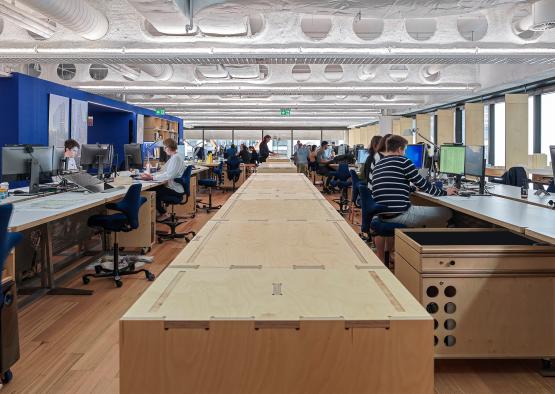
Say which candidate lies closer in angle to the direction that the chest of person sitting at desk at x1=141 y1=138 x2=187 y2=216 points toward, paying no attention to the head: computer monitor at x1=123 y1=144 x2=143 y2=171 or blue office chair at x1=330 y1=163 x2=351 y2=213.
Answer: the computer monitor

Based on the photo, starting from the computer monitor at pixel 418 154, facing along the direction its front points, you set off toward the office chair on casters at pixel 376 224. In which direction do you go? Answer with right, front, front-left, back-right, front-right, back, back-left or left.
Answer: front-left

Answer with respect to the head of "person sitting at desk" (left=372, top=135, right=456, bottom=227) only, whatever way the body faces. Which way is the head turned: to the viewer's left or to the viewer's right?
to the viewer's right

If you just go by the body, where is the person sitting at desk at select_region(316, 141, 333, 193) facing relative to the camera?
to the viewer's right

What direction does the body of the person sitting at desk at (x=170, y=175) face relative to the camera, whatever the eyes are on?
to the viewer's left

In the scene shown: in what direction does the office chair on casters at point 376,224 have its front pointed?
to the viewer's right
